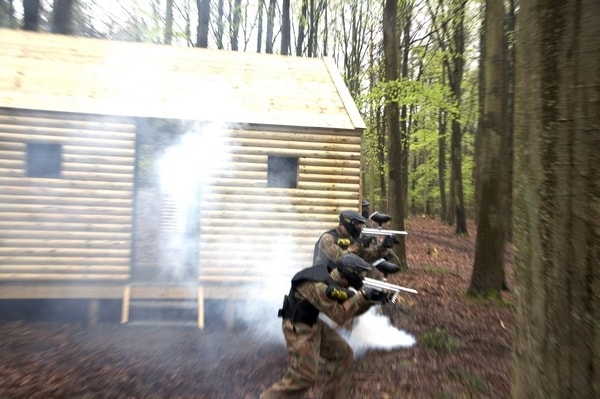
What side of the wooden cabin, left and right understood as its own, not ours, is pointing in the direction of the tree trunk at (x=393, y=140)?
left

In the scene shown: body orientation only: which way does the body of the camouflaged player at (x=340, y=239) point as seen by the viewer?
to the viewer's right

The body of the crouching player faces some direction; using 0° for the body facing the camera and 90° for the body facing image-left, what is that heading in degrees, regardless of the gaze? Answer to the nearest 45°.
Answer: approximately 270°

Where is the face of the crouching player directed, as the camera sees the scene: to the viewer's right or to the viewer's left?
to the viewer's right

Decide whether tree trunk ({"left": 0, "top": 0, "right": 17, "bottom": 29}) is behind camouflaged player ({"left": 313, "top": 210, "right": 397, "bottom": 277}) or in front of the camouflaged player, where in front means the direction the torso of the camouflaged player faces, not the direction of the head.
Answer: behind

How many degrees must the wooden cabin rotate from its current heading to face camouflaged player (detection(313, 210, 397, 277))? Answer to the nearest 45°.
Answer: approximately 45° to its left
